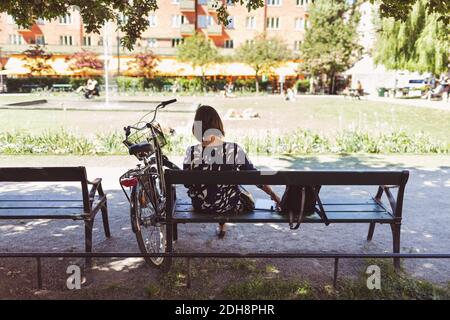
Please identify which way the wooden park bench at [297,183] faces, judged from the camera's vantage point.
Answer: facing away from the viewer

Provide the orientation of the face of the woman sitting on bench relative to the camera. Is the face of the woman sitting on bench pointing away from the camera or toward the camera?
away from the camera

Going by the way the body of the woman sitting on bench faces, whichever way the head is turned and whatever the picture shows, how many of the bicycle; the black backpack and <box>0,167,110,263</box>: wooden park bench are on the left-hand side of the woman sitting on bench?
2

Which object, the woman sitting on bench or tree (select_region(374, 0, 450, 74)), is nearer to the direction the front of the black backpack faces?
the tree

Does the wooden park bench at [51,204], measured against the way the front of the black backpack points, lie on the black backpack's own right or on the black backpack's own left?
on the black backpack's own left

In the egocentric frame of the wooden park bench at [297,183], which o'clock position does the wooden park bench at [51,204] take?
the wooden park bench at [51,204] is roughly at 9 o'clock from the wooden park bench at [297,183].

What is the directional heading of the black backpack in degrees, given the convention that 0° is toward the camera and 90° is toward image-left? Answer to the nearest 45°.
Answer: approximately 180°

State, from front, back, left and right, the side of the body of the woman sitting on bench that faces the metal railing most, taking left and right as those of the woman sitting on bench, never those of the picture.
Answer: back

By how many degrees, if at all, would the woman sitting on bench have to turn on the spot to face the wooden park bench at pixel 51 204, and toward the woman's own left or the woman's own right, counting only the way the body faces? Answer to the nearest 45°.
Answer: approximately 90° to the woman's own left

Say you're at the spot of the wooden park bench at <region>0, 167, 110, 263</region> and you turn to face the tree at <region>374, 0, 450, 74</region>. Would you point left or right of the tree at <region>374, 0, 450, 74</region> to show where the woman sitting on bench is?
right

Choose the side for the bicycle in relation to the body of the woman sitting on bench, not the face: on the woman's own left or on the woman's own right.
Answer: on the woman's own left

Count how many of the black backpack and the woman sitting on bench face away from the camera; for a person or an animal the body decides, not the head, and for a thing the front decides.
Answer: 2
